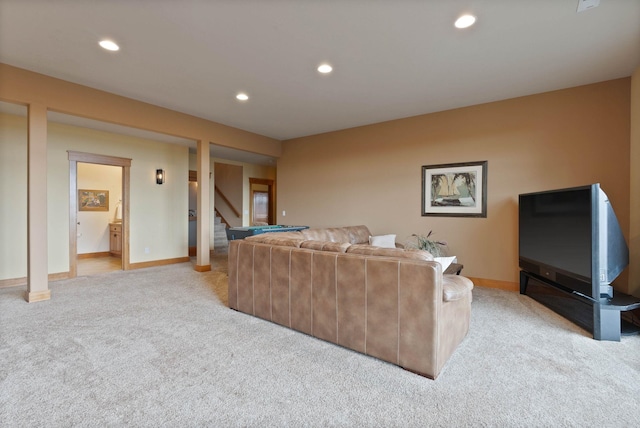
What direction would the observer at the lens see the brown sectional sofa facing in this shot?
facing away from the viewer and to the right of the viewer

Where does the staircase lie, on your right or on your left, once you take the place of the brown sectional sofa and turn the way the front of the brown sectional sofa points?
on your left

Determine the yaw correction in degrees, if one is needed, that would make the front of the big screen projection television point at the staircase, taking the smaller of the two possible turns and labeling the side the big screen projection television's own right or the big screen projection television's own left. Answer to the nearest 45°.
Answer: approximately 45° to the big screen projection television's own right

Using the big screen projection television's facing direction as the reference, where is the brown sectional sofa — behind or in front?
in front

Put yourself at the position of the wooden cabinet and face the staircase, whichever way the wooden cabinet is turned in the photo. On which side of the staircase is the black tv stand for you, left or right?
right

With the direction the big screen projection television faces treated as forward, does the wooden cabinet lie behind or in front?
in front

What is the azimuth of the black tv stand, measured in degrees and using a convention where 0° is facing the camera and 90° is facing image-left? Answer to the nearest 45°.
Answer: approximately 45°

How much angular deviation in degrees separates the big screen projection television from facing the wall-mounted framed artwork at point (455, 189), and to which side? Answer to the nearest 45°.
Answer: approximately 90° to its right
